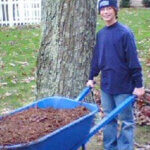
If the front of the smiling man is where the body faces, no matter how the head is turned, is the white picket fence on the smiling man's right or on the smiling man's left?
on the smiling man's right

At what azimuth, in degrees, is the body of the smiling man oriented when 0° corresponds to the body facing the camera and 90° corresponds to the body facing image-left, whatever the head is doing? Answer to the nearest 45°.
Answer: approximately 45°

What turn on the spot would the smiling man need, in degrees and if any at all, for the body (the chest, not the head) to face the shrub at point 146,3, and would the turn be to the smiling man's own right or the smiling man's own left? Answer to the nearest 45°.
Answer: approximately 135° to the smiling man's own right

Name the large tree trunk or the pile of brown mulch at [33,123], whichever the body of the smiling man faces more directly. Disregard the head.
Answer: the pile of brown mulch

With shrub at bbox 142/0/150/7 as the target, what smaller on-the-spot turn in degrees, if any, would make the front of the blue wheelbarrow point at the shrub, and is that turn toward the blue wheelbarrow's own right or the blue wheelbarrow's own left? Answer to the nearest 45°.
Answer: approximately 135° to the blue wheelbarrow's own right

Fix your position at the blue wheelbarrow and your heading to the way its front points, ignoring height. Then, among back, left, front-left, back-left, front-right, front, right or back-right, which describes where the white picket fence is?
back-right
